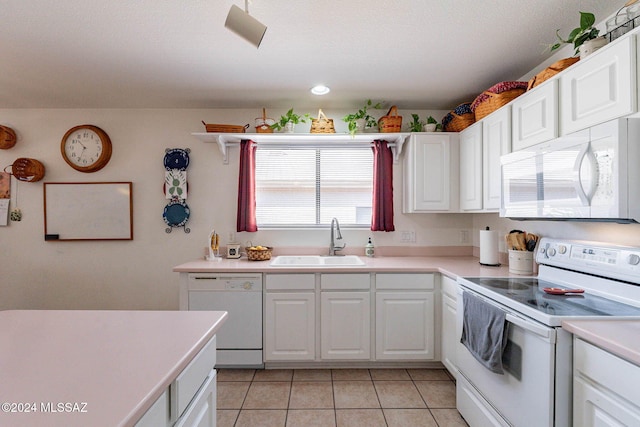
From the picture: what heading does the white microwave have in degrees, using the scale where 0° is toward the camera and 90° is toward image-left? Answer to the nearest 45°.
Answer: approximately 45°

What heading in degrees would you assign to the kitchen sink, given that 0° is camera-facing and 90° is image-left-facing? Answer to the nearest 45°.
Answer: approximately 0°

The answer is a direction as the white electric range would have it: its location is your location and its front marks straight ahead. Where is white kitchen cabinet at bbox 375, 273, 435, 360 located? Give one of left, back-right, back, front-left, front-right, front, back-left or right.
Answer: right

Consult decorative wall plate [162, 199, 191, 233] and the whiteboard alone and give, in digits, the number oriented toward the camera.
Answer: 2

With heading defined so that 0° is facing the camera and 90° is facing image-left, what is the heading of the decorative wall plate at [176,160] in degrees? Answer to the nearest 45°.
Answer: approximately 0°

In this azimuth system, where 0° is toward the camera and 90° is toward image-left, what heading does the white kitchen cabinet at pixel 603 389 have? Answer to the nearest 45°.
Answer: approximately 45°

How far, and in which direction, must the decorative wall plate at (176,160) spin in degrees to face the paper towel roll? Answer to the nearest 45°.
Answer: approximately 45° to its left
